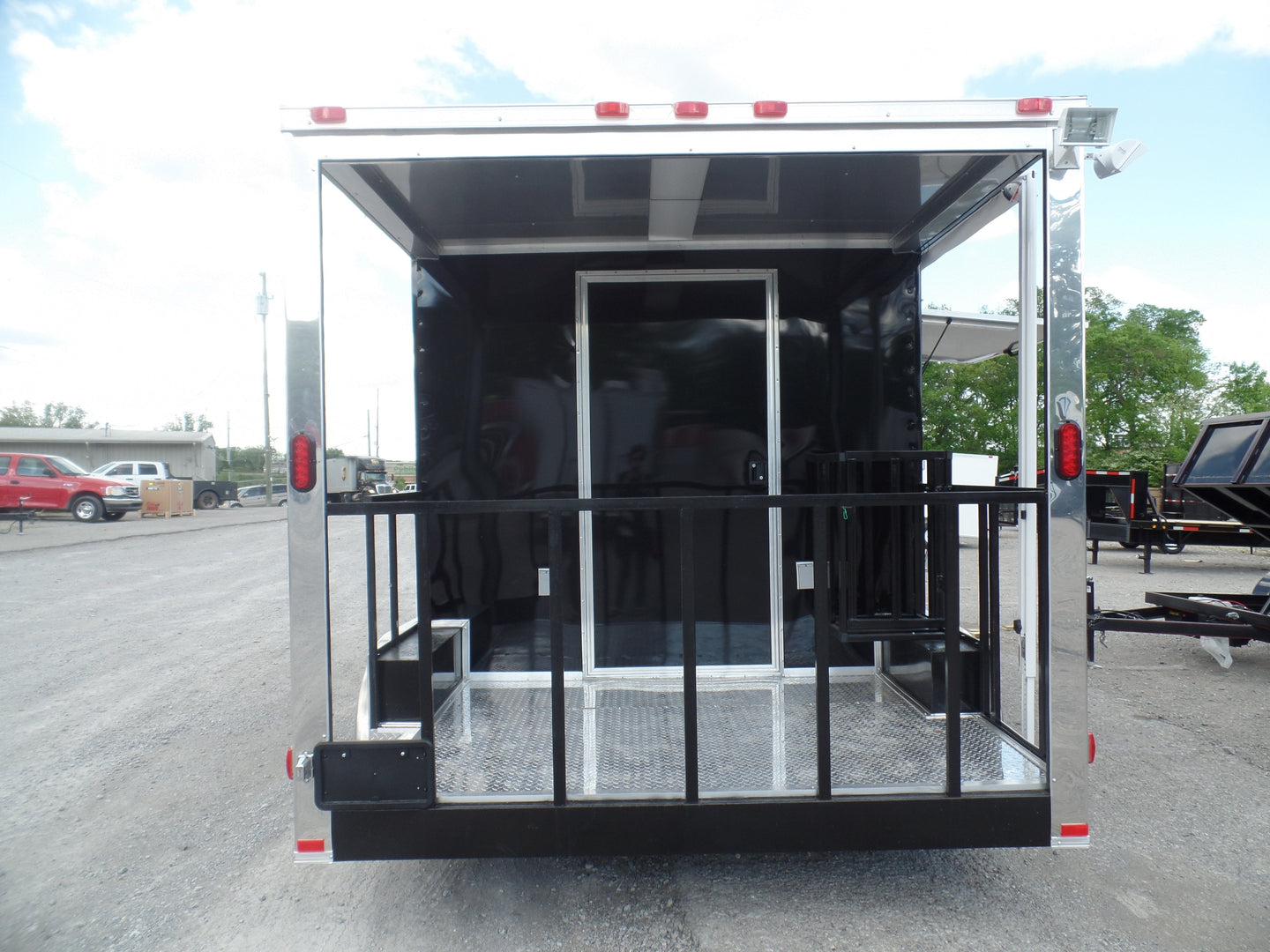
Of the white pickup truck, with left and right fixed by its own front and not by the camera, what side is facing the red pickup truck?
left

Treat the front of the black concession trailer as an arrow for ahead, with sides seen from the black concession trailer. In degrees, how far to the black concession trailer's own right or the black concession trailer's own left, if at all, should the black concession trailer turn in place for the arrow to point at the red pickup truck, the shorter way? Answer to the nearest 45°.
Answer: approximately 45° to the black concession trailer's own left

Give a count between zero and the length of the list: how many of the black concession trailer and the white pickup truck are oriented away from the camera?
1

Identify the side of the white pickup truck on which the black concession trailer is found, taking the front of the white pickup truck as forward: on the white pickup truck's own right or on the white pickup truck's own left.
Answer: on the white pickup truck's own left

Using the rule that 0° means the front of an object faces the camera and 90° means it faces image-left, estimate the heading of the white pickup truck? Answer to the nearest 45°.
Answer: approximately 90°

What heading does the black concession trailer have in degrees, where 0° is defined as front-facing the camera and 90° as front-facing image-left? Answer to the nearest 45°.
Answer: approximately 180°

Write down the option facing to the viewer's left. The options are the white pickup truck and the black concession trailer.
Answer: the white pickup truck

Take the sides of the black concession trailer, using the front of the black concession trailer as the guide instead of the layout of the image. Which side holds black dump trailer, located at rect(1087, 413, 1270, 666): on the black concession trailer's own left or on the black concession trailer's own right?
on the black concession trailer's own right
